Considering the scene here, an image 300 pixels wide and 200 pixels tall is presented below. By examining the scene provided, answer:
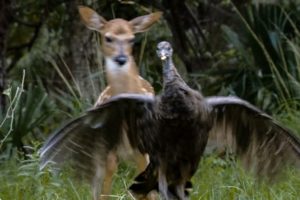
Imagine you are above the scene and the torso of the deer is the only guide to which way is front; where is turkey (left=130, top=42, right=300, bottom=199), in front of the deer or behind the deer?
in front

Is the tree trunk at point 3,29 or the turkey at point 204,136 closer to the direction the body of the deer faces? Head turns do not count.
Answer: the turkey

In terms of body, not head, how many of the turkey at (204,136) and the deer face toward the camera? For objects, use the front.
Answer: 2

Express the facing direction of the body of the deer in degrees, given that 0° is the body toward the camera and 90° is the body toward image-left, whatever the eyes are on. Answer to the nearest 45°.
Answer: approximately 0°
